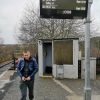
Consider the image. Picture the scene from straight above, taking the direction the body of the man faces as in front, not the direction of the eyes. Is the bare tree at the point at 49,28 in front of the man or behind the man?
behind

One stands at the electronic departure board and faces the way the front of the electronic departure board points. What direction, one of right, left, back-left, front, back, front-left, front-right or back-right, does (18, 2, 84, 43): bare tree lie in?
back

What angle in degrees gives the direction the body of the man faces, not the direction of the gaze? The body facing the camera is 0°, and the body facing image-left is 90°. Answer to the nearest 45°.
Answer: approximately 0°

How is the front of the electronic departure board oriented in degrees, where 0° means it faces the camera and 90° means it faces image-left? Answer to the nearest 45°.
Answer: approximately 0°
